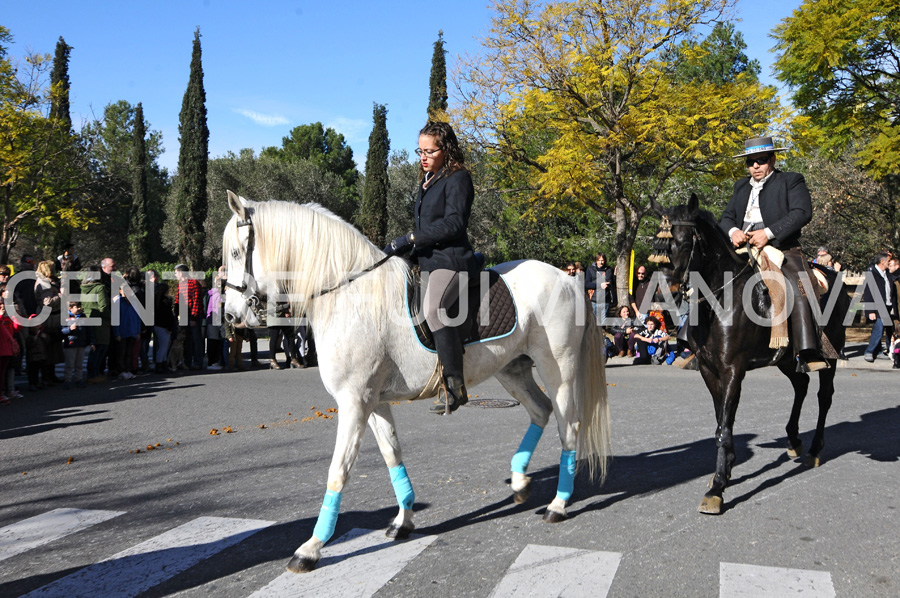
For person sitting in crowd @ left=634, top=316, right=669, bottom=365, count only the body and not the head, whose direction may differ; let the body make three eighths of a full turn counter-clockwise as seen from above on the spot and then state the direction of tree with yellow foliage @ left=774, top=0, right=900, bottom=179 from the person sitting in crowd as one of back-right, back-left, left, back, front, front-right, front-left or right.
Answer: front

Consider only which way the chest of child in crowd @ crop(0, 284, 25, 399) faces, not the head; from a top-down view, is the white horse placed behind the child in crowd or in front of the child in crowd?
in front

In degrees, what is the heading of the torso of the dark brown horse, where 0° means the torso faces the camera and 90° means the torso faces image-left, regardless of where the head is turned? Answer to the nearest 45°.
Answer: approximately 45°

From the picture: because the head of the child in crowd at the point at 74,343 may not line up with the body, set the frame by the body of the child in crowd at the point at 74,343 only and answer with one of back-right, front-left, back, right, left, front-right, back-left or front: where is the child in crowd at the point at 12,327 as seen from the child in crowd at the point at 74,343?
front-right

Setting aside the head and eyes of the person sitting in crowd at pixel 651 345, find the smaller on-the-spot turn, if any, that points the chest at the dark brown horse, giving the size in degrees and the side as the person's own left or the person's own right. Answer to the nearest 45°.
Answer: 0° — they already face it

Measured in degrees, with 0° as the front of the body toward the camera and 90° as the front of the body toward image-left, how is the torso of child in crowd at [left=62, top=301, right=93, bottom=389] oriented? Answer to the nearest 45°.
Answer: approximately 0°

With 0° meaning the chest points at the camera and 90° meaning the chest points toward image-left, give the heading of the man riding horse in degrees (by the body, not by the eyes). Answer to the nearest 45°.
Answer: approximately 45°

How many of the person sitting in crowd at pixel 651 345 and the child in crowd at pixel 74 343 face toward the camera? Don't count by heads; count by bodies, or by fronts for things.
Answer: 2

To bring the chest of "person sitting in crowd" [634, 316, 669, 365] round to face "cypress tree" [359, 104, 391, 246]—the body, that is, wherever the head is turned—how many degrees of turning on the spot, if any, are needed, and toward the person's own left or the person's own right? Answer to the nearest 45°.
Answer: approximately 135° to the person's own right

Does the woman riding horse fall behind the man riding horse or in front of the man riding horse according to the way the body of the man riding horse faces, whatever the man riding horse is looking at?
in front
